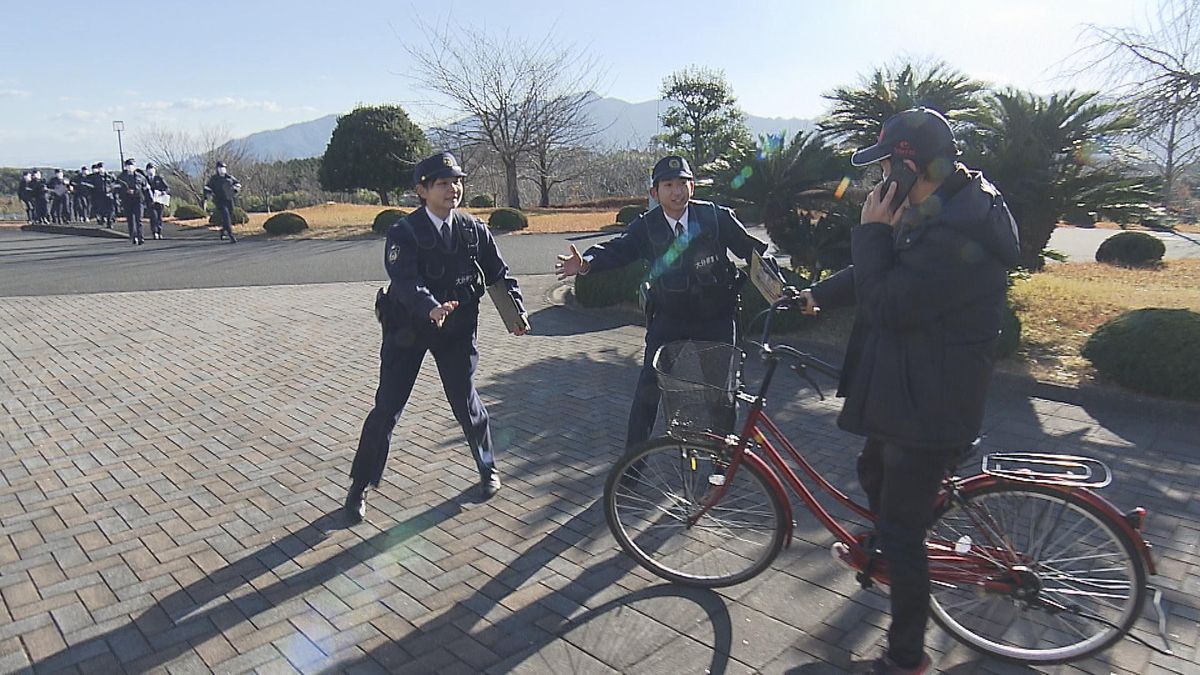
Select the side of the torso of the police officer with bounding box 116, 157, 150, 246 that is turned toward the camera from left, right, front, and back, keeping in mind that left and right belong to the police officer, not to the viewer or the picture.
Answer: front

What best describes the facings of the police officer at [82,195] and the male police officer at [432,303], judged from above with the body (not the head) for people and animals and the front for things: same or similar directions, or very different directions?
same or similar directions

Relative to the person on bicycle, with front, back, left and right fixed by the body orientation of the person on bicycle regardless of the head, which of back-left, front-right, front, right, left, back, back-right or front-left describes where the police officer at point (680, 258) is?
front-right

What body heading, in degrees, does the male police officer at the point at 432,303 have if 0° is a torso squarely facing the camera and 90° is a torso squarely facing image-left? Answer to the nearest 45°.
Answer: approximately 315°

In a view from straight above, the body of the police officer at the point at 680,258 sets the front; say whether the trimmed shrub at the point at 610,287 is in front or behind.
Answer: behind

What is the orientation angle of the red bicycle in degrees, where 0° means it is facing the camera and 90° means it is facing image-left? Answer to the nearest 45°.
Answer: approximately 90°

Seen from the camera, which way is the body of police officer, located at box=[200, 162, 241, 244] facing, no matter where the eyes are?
toward the camera

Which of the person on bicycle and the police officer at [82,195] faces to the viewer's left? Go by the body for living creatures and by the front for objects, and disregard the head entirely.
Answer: the person on bicycle

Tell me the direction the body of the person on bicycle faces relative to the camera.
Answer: to the viewer's left

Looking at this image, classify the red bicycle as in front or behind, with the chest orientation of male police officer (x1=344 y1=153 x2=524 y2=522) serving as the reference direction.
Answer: in front

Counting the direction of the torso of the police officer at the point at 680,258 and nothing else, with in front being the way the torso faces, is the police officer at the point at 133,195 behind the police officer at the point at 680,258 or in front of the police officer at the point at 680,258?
behind

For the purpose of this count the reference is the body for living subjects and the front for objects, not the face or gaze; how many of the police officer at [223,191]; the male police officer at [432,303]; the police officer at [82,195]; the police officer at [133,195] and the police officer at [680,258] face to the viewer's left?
0

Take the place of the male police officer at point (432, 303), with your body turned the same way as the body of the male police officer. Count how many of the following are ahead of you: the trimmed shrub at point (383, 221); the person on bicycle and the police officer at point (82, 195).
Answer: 1

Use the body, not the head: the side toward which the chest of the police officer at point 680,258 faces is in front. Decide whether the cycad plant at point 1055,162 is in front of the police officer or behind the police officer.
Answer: behind

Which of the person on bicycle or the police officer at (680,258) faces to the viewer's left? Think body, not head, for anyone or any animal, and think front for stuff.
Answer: the person on bicycle

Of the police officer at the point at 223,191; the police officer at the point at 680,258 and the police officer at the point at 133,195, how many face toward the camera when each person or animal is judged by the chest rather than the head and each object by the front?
3
